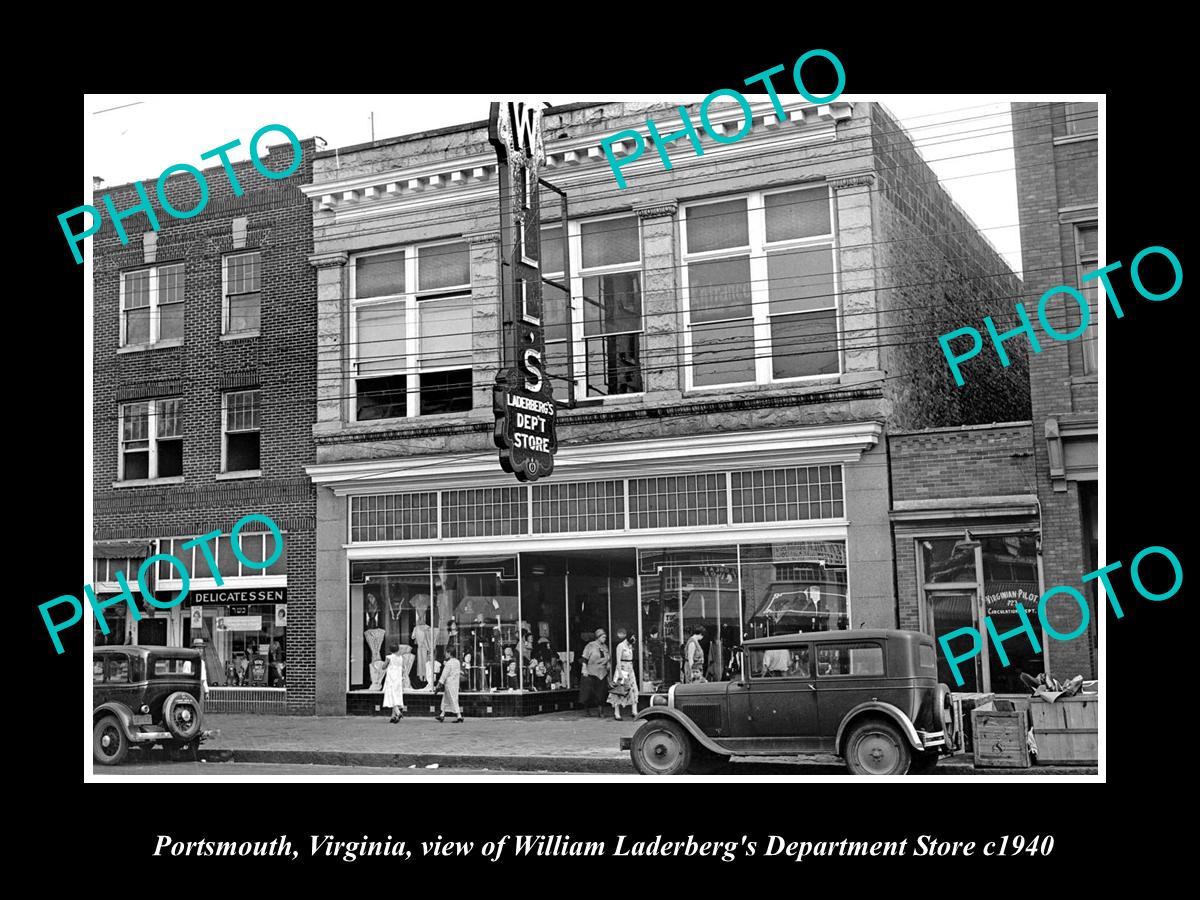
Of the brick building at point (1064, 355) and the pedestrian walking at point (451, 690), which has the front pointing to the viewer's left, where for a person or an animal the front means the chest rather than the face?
the pedestrian walking

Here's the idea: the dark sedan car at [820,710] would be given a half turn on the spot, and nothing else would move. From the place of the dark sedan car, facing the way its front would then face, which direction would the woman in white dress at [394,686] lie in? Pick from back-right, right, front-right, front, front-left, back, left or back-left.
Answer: back-left

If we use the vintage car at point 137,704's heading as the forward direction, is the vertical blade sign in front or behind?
behind

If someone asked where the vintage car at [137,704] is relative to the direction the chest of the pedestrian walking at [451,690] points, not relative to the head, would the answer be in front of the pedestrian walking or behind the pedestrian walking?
in front

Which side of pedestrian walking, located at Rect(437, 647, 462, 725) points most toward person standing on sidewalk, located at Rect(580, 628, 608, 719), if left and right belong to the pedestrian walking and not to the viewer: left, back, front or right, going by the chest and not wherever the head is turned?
back

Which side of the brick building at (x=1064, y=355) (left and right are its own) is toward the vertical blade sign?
right

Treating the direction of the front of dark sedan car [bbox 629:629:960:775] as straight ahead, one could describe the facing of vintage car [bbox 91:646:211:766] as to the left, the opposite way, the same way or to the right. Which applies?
the same way

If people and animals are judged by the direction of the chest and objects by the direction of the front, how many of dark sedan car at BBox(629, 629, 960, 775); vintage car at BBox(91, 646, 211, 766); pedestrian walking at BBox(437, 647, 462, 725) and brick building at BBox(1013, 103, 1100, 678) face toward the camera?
1

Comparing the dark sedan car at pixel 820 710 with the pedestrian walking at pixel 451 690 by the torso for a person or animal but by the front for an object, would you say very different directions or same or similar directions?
same or similar directions

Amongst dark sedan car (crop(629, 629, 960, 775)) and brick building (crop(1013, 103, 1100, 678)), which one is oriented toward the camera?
the brick building

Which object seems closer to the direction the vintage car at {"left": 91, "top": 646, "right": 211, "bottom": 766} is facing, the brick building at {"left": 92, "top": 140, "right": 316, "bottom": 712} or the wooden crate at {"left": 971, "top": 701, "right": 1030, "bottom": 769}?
the brick building

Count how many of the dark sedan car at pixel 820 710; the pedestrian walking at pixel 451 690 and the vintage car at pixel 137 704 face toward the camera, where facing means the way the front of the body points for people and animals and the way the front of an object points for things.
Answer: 0

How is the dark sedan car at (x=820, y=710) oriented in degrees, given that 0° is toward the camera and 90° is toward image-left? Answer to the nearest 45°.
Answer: approximately 90°

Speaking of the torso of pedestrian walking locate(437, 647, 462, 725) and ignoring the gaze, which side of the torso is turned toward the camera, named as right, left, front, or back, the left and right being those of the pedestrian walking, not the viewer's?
left

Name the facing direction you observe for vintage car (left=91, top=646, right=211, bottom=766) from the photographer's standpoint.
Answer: facing away from the viewer and to the left of the viewer

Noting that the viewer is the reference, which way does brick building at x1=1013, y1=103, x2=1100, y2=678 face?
facing the viewer
